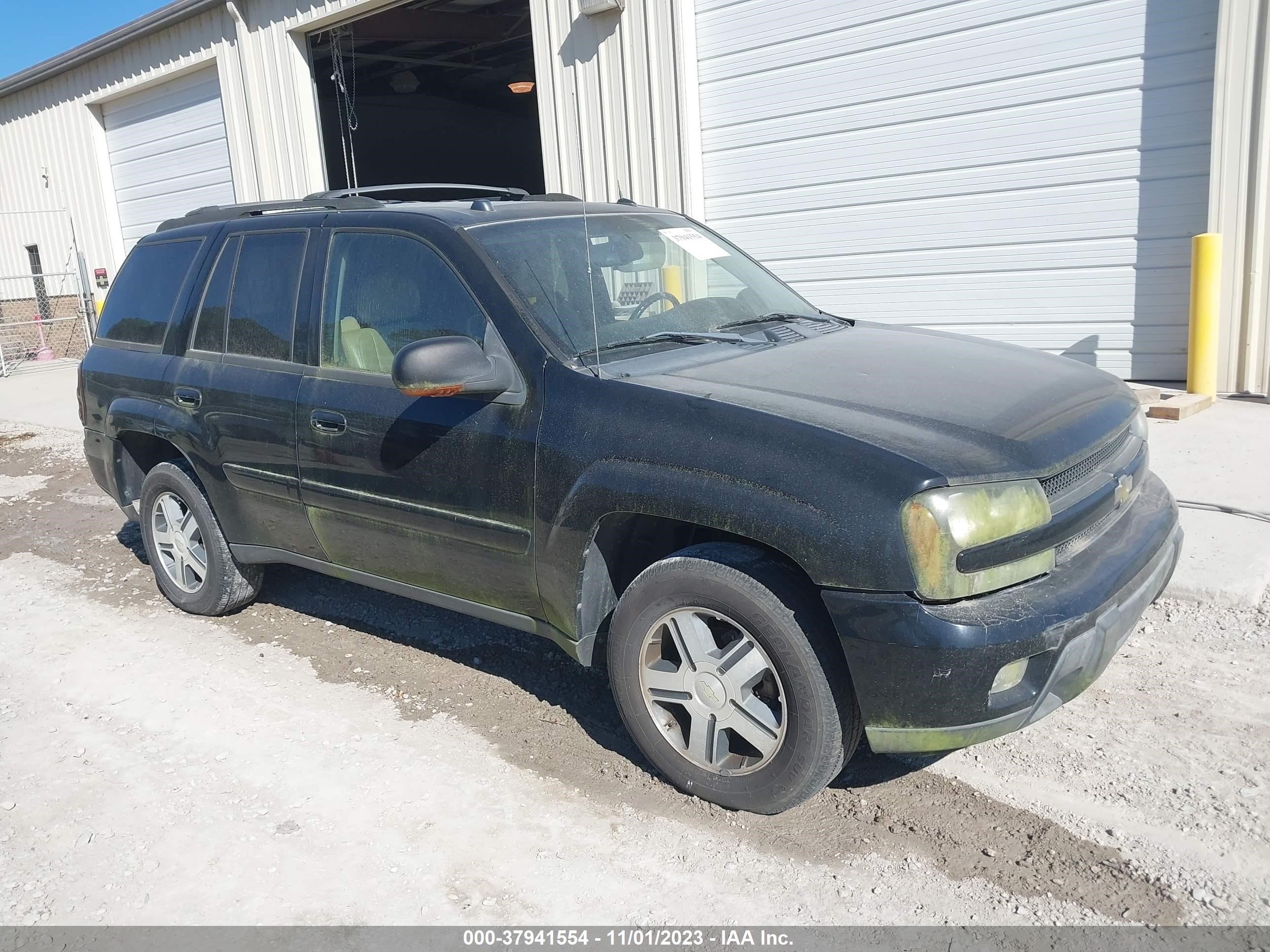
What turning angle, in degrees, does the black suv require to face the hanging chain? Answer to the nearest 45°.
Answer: approximately 135° to its left

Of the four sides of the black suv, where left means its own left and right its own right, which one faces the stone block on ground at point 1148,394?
left

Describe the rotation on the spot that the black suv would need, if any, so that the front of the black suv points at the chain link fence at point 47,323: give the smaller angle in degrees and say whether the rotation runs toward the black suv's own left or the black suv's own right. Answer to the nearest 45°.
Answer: approximately 180°

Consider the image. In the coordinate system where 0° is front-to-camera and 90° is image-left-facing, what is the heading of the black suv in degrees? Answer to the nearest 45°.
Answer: approximately 315°

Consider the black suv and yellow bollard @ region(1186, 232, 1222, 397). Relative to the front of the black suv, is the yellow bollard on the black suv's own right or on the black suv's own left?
on the black suv's own left

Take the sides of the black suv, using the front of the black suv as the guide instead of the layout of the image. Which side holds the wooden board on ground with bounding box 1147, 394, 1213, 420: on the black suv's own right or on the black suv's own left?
on the black suv's own left
